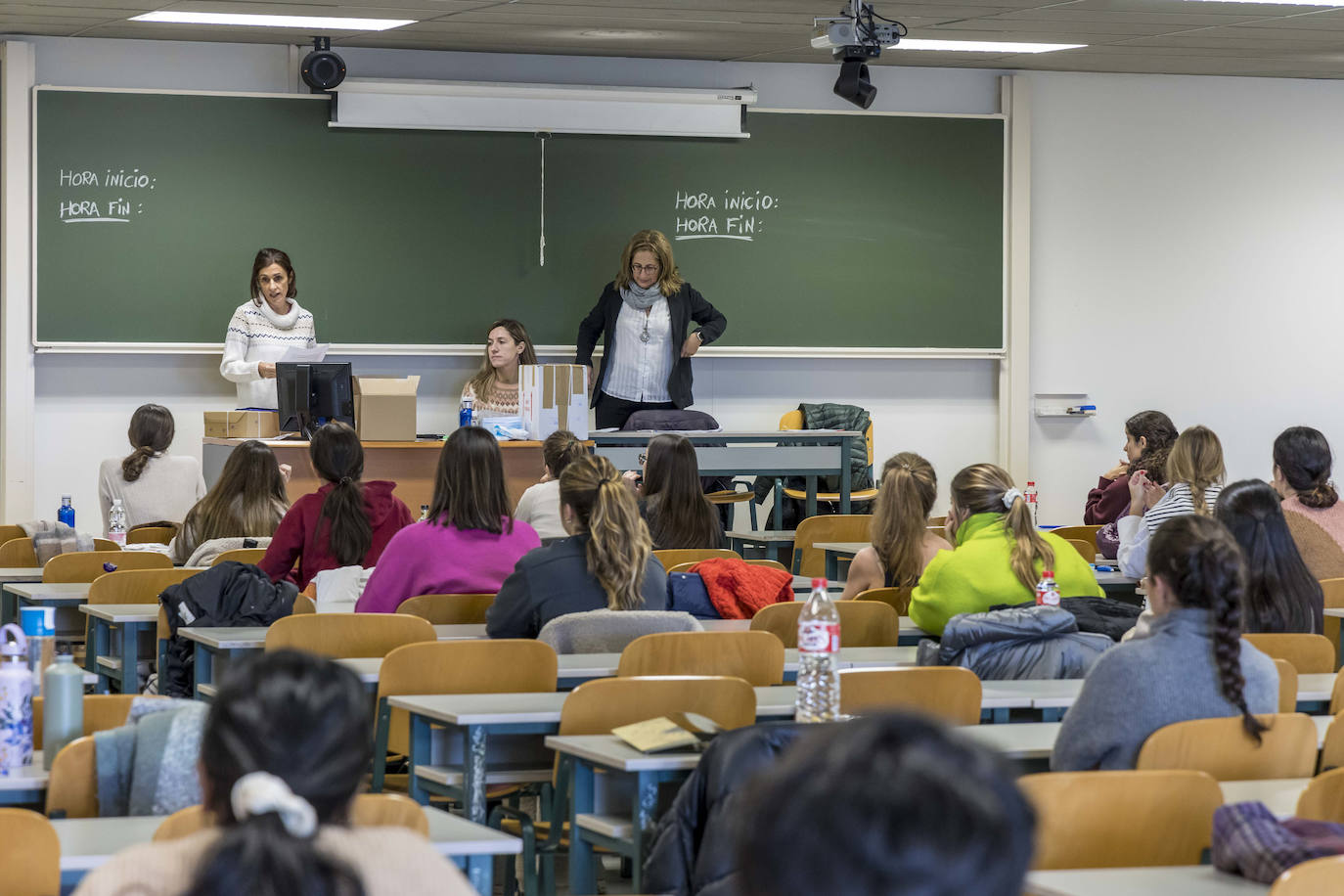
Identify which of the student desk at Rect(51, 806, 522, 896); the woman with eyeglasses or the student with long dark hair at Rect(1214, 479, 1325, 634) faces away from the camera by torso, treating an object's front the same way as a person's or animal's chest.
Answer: the student with long dark hair

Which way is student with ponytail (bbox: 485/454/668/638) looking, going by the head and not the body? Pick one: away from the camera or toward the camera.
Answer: away from the camera

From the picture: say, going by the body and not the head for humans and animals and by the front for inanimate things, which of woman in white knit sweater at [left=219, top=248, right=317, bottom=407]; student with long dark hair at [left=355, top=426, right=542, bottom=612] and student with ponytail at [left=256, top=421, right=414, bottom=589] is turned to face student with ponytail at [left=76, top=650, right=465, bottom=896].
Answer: the woman in white knit sweater

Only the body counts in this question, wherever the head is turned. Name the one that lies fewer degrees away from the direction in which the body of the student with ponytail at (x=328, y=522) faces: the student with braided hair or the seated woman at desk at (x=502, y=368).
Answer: the seated woman at desk

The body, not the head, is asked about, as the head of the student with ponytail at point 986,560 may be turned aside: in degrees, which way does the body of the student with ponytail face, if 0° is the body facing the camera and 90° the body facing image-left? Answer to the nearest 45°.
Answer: approximately 135°

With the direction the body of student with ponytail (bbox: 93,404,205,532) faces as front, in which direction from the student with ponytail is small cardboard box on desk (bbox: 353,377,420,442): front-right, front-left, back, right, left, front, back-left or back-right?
right

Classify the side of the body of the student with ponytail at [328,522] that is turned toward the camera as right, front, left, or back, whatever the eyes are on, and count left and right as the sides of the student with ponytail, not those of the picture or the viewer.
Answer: back

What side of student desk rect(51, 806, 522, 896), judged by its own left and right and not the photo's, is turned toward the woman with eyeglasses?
back

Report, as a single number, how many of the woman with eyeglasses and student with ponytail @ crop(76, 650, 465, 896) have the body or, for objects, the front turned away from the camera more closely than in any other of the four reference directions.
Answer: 1

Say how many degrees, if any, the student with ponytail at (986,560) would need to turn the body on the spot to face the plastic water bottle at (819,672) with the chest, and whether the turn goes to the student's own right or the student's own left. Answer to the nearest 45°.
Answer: approximately 135° to the student's own left

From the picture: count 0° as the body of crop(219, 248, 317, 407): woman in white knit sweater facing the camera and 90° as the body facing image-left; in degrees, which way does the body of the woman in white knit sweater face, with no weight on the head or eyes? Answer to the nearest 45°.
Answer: approximately 0°

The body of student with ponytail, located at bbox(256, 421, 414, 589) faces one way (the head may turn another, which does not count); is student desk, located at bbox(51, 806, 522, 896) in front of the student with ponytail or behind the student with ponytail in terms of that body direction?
behind
